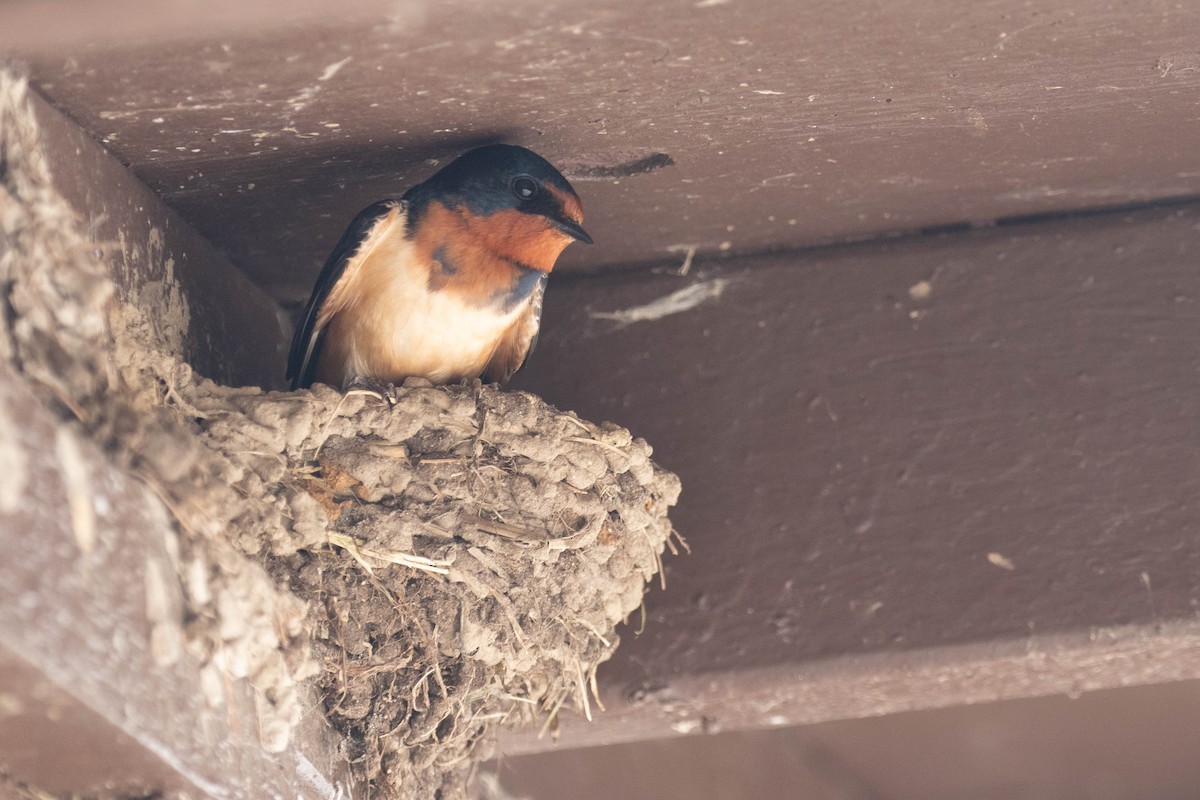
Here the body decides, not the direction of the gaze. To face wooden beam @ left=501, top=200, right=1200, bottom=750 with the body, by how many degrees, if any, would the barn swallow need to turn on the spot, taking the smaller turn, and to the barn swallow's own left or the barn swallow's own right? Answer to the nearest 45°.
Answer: approximately 45° to the barn swallow's own left

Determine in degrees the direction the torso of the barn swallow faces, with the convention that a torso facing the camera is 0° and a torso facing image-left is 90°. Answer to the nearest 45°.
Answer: approximately 315°
